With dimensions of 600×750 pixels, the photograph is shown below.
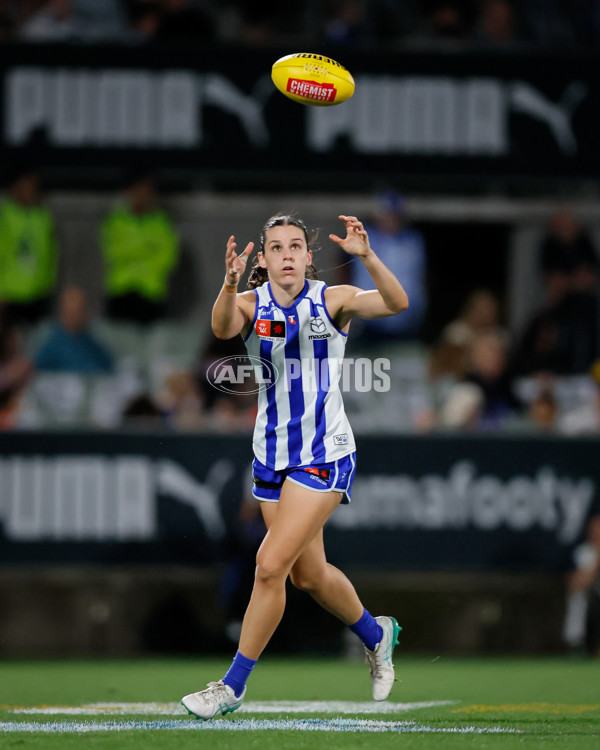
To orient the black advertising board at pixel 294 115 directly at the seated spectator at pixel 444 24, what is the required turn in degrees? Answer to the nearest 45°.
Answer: approximately 135° to its left

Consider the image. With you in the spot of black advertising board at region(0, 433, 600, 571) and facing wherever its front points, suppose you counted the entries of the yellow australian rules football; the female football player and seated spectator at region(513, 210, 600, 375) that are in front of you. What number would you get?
2
